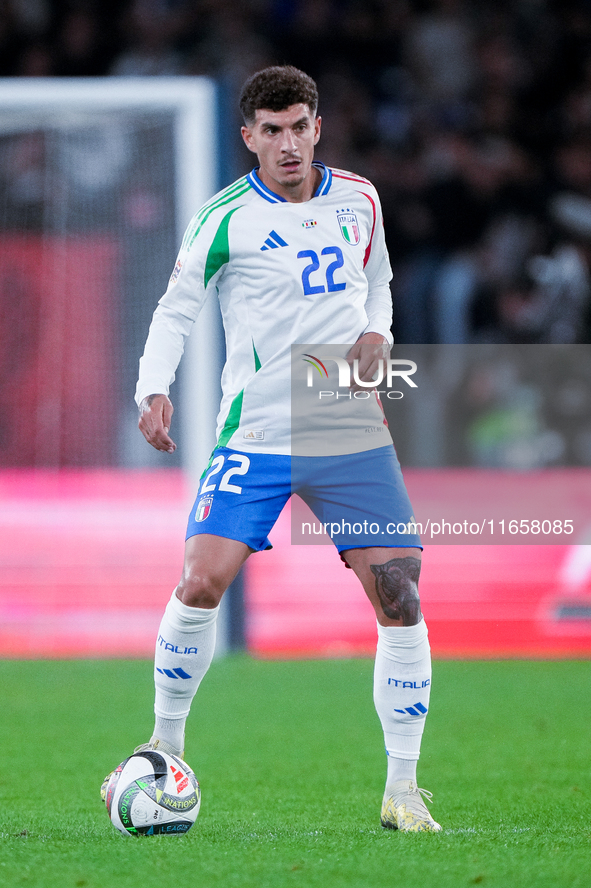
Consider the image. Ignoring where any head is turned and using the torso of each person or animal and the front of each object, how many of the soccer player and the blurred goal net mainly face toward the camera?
2

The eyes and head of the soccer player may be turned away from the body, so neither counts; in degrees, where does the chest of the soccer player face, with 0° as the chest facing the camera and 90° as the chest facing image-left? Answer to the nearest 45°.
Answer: approximately 0°

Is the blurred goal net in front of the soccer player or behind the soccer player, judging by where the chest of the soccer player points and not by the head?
behind

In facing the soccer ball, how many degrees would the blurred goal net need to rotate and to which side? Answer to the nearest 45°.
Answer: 0° — it already faces it

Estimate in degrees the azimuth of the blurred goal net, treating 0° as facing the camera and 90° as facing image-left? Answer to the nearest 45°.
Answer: approximately 0°

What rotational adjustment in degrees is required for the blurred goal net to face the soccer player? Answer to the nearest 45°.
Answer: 0° — it already faces them
